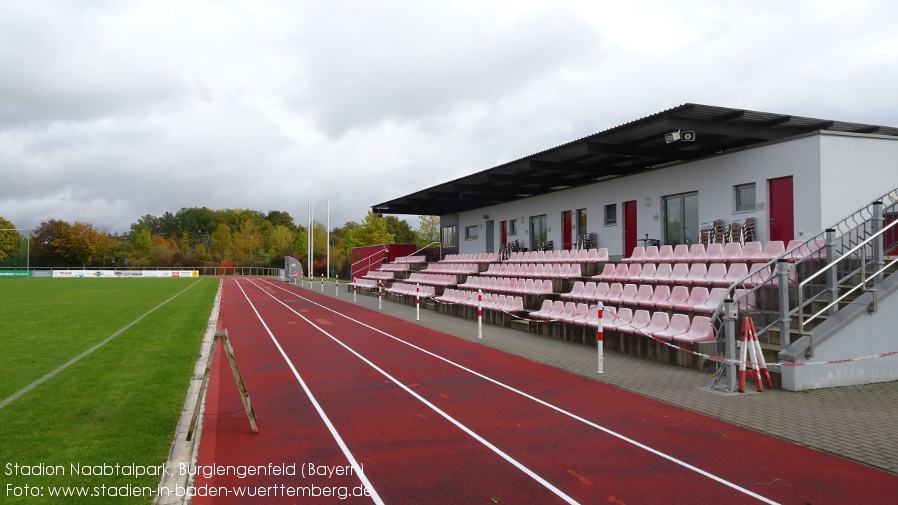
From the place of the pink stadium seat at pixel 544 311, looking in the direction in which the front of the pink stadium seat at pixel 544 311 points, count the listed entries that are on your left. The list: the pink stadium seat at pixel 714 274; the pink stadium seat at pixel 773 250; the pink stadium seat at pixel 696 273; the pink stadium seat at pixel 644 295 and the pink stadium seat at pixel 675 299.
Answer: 5

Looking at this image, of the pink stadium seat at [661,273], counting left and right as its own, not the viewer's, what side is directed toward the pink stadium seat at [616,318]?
front

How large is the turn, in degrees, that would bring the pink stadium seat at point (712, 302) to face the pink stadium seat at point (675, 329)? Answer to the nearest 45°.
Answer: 0° — it already faces it

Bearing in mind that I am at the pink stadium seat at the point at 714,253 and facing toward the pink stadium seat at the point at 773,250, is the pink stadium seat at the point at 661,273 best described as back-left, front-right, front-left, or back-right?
back-right

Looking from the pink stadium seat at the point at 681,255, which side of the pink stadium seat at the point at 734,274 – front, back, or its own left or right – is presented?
right

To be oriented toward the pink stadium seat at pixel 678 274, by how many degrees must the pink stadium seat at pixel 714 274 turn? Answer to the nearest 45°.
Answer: approximately 90° to its right

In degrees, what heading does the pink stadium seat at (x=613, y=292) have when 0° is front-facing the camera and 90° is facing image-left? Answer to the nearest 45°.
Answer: approximately 45°

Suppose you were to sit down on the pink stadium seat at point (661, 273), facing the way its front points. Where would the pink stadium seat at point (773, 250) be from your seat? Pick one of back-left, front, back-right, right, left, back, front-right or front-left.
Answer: left

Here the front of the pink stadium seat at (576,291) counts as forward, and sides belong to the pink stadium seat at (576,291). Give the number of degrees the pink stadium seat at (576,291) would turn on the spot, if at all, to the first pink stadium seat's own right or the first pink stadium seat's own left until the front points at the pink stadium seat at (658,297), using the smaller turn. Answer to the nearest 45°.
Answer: approximately 90° to the first pink stadium seat's own left

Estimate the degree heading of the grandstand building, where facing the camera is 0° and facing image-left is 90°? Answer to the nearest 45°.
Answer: approximately 45°

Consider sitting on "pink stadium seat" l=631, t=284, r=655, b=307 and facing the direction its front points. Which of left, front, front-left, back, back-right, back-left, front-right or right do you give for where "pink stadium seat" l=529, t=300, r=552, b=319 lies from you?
right

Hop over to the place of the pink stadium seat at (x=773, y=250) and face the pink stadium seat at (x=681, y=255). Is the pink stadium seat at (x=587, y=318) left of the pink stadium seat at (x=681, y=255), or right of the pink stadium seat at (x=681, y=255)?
left

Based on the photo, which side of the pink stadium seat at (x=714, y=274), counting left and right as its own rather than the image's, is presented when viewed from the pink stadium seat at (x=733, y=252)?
back

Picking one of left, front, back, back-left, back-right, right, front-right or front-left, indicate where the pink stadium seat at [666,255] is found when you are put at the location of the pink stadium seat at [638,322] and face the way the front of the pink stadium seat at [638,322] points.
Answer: back-right

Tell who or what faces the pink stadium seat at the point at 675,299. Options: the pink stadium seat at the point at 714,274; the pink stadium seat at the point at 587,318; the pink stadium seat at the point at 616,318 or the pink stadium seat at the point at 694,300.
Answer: the pink stadium seat at the point at 714,274
